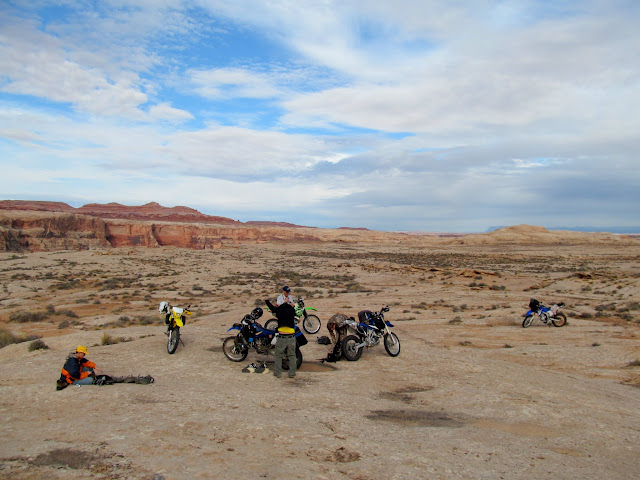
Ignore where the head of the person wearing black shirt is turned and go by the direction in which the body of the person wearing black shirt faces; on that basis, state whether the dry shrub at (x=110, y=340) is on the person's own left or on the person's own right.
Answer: on the person's own left

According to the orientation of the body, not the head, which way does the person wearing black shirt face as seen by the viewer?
away from the camera

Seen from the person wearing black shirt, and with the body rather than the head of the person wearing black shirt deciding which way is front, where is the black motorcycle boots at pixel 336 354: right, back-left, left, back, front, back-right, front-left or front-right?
front-right

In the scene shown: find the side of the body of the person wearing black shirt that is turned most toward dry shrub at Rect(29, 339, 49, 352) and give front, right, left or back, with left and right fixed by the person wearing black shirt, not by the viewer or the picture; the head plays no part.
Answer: left

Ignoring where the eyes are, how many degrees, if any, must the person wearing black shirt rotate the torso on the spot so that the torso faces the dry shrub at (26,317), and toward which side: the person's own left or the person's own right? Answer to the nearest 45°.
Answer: approximately 45° to the person's own left

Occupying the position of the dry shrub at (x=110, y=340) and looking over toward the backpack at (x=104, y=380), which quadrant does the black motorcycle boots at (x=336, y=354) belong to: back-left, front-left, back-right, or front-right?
front-left

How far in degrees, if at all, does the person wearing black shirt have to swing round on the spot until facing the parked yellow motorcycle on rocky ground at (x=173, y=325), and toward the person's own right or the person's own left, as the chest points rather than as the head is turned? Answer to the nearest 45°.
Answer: approximately 45° to the person's own left

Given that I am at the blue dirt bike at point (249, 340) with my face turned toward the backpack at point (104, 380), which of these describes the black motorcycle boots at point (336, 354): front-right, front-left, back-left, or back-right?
back-left

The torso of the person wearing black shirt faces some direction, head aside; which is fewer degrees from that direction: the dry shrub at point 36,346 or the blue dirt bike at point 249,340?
the blue dirt bike

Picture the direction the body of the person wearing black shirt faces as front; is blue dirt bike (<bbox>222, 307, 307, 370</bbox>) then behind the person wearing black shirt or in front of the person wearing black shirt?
in front

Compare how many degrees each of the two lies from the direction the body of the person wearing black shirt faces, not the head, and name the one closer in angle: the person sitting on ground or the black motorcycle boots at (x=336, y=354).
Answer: the black motorcycle boots
